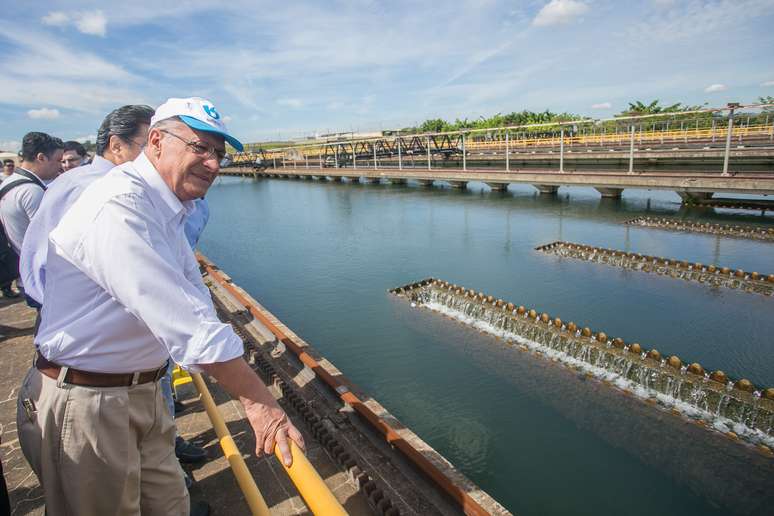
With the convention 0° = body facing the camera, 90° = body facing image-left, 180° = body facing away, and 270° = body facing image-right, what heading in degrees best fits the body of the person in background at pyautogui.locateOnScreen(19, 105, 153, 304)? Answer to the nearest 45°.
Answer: approximately 270°

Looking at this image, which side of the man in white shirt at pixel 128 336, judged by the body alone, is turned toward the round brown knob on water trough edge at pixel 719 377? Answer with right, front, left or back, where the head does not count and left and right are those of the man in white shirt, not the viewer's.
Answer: front

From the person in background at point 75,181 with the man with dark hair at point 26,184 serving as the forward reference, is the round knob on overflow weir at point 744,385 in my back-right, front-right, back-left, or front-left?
back-right

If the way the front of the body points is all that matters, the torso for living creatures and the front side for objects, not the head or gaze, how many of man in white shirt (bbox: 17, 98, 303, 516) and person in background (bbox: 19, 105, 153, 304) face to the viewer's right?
2

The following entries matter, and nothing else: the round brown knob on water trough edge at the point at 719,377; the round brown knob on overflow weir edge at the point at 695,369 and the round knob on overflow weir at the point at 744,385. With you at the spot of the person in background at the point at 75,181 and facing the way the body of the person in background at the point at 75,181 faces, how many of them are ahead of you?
3

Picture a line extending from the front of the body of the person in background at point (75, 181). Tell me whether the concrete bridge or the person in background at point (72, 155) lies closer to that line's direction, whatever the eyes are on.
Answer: the concrete bridge

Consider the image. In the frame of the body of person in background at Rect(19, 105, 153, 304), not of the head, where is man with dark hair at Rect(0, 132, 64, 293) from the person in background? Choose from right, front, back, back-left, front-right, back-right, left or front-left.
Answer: left

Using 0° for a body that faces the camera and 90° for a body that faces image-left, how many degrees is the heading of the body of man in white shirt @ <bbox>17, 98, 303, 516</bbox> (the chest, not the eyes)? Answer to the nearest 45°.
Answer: approximately 270°

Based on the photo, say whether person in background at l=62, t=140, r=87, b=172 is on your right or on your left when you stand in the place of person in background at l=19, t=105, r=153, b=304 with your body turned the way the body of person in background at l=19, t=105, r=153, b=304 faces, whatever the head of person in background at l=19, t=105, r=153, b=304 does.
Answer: on your left

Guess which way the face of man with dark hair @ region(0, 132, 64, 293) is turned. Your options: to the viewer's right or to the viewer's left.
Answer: to the viewer's right
